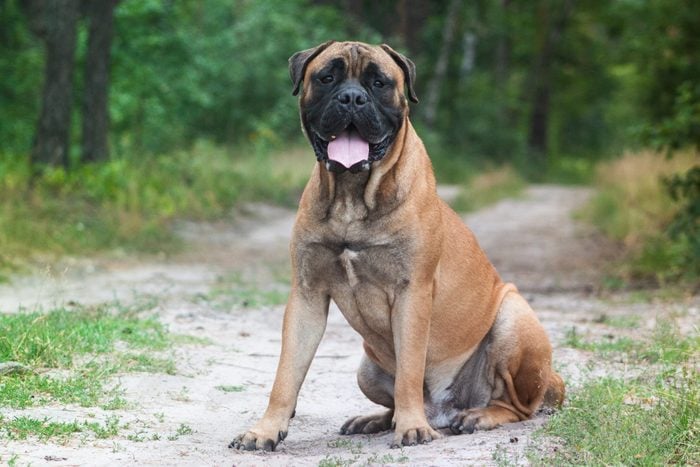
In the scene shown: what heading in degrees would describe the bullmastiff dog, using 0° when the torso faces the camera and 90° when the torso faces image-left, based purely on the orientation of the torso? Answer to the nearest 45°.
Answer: approximately 45°

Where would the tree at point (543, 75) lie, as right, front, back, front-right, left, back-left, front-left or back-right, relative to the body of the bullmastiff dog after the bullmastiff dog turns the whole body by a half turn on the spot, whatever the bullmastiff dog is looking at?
front-left
